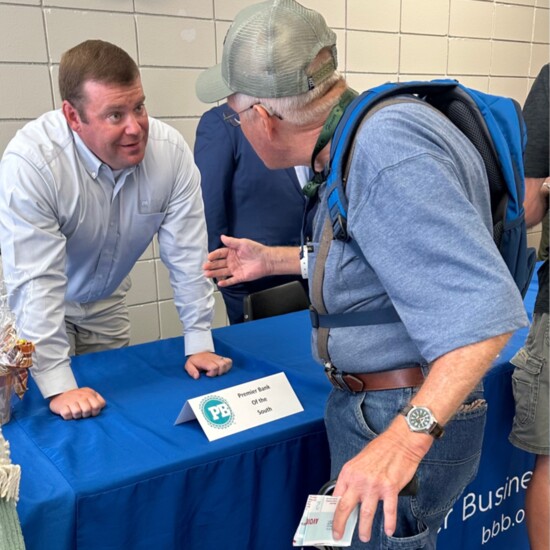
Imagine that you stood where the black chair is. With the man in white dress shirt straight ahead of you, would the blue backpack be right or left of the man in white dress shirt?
left

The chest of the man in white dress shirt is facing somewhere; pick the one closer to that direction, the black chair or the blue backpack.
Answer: the blue backpack

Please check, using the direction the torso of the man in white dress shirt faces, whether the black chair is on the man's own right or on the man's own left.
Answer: on the man's own left

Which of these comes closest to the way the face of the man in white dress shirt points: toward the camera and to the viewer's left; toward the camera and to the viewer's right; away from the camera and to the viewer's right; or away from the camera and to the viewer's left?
toward the camera and to the viewer's right

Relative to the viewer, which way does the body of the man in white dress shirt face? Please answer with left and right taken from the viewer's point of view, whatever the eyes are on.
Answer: facing the viewer and to the right of the viewer

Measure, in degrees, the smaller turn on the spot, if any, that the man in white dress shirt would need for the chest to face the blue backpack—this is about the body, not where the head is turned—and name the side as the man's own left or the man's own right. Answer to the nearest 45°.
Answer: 0° — they already face it
